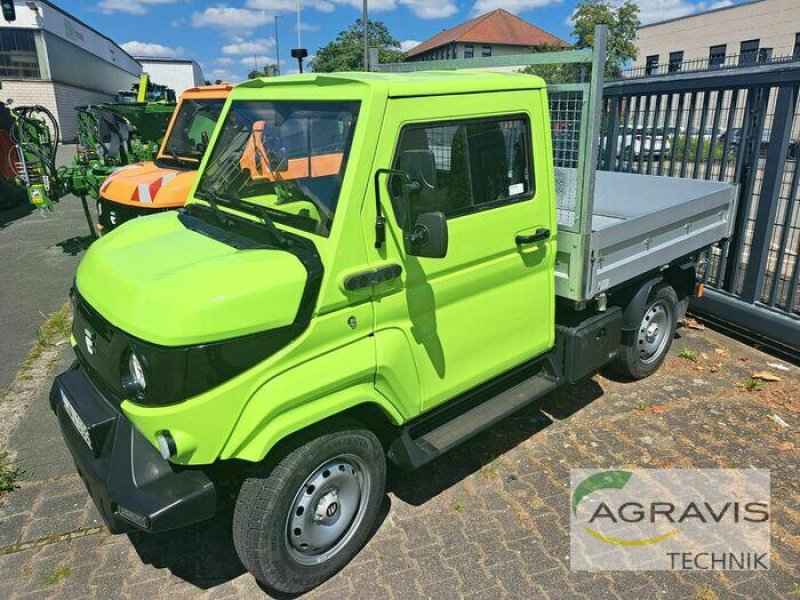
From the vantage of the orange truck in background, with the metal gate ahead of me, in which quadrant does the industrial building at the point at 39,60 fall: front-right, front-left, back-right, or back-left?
back-left

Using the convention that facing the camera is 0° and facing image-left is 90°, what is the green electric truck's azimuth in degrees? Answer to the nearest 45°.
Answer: approximately 45°

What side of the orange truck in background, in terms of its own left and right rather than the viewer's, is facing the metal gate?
left

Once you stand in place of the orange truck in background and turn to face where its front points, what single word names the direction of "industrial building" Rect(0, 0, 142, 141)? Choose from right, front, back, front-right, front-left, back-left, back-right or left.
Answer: back-right

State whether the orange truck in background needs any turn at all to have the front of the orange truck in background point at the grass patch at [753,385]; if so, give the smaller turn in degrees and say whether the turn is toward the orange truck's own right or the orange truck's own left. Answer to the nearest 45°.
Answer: approximately 90° to the orange truck's own left

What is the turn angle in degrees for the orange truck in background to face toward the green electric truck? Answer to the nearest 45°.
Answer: approximately 45° to its left

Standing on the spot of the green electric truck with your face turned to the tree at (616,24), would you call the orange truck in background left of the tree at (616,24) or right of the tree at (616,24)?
left

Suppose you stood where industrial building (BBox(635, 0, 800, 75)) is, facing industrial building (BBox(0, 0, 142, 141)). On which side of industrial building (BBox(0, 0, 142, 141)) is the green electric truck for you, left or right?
left

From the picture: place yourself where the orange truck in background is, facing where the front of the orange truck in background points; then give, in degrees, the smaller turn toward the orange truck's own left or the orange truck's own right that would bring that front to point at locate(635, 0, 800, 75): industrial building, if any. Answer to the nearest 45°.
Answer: approximately 180°

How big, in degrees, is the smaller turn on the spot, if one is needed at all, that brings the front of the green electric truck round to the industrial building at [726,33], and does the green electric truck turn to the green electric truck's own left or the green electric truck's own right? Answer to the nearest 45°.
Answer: approximately 180°

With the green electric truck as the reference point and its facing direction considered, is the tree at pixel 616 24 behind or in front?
behind
